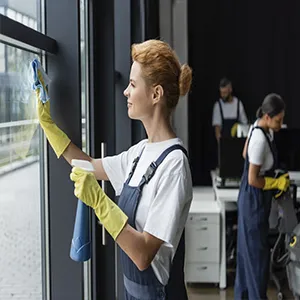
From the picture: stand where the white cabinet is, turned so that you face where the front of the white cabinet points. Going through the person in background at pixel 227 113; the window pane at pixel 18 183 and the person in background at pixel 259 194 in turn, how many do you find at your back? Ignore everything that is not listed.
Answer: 1

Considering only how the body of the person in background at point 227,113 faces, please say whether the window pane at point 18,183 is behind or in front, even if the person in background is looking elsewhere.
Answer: in front

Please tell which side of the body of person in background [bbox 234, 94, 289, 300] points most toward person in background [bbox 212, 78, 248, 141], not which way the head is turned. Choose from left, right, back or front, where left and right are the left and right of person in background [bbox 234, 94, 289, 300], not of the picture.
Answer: left

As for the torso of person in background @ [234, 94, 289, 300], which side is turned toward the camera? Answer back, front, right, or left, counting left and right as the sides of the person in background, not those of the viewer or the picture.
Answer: right

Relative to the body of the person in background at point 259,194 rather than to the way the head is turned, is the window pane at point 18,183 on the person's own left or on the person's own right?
on the person's own right

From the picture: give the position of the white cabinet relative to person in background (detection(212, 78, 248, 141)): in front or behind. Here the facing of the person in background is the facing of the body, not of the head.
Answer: in front

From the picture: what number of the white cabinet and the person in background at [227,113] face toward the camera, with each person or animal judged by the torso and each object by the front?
2

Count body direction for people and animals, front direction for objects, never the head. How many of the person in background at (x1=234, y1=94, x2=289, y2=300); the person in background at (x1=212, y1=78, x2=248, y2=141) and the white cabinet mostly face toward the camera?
2

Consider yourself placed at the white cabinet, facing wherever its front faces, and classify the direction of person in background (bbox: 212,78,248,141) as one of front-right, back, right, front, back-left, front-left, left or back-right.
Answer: back
